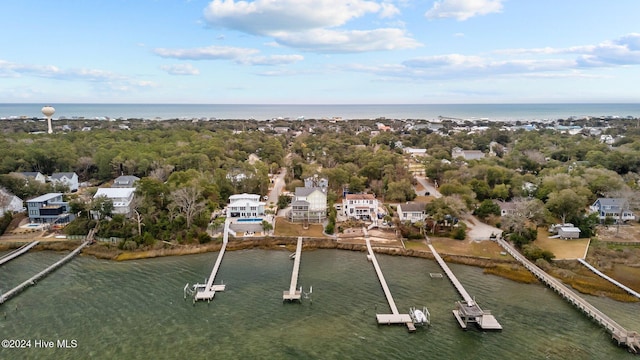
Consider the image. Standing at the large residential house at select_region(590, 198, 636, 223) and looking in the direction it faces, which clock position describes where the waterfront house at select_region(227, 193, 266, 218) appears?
The waterfront house is roughly at 2 o'clock from the large residential house.

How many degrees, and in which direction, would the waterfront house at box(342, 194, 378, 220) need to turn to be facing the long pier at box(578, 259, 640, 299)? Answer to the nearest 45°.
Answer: approximately 45° to its left

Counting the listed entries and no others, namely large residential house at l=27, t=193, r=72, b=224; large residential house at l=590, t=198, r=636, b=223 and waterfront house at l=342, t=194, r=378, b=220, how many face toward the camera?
3

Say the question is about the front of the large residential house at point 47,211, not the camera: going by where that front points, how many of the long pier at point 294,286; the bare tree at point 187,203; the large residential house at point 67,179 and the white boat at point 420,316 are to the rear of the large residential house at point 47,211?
1

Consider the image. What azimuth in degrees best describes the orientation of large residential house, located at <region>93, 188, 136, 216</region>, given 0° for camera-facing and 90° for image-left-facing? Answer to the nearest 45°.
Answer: approximately 0°

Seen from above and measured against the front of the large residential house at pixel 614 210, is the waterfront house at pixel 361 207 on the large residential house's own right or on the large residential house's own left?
on the large residential house's own right

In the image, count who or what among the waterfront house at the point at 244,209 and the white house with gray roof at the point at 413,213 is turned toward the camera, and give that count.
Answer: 2

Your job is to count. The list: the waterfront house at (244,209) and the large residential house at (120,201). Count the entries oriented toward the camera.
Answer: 2

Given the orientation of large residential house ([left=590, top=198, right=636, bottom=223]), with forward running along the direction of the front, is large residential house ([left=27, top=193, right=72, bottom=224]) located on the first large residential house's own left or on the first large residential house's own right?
on the first large residential house's own right

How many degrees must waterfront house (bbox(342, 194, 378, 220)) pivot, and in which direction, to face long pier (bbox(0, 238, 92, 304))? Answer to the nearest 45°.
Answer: approximately 45° to its right

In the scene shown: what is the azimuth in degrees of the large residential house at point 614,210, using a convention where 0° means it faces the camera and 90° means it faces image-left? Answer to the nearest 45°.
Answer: approximately 0°
